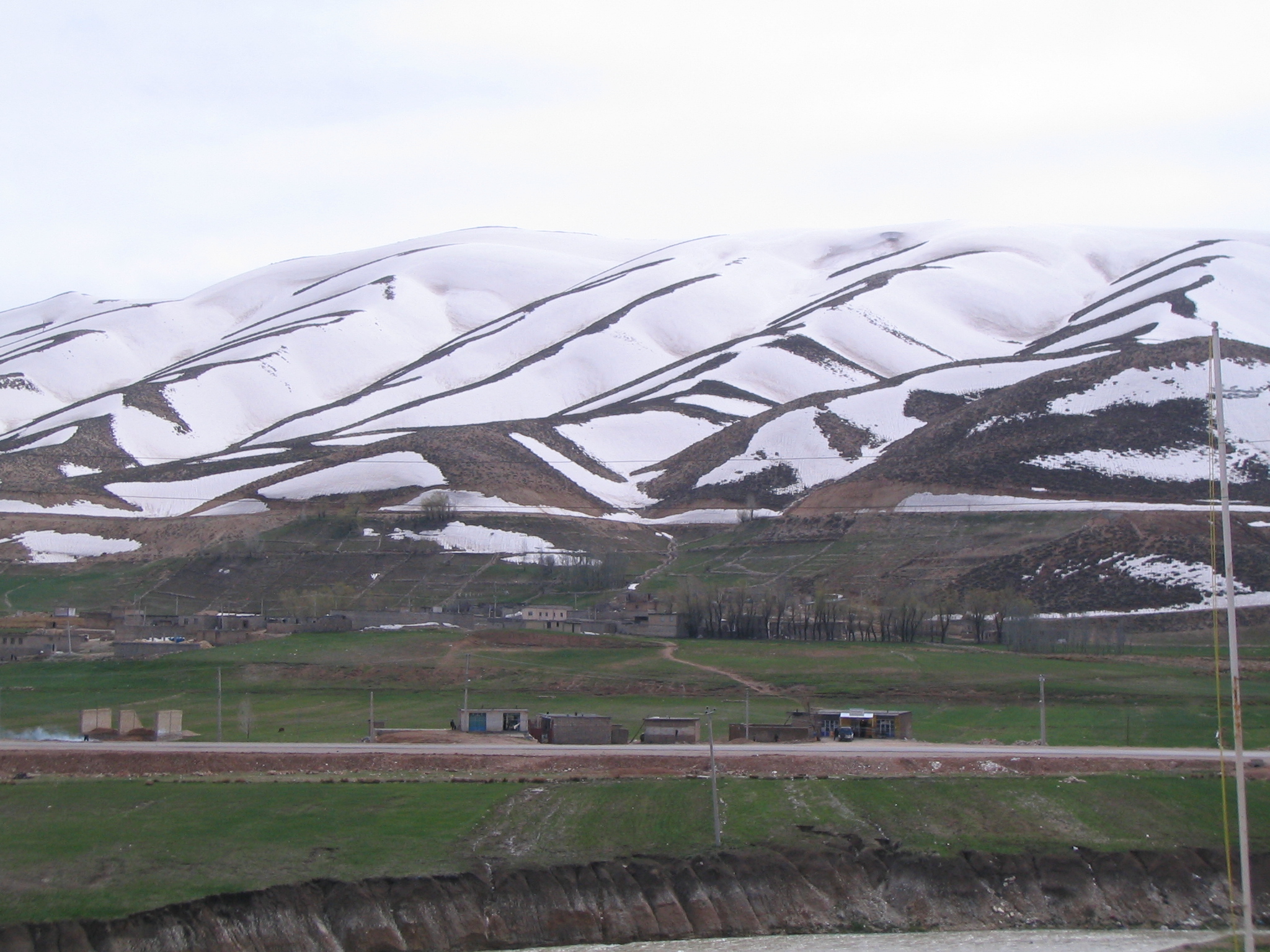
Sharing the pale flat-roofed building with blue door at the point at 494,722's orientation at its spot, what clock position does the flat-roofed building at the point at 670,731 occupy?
The flat-roofed building is roughly at 10 o'clock from the pale flat-roofed building with blue door.

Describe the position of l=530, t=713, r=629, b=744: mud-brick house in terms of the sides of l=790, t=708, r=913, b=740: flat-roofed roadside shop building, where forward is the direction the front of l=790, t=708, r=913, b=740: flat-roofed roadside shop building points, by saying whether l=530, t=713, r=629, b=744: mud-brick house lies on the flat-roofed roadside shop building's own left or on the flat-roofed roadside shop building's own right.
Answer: on the flat-roofed roadside shop building's own right

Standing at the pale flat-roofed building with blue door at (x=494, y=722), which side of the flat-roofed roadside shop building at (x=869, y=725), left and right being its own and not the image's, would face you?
right

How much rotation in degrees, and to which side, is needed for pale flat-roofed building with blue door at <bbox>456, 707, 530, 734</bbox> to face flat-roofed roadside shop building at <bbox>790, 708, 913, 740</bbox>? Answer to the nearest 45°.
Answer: approximately 90° to its left

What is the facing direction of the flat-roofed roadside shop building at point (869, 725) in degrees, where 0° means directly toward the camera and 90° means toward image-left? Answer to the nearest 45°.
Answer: approximately 0°

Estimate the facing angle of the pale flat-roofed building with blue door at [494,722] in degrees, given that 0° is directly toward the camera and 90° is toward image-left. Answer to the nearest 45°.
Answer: approximately 0°

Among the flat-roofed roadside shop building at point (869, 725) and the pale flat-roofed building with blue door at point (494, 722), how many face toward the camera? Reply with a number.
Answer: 2

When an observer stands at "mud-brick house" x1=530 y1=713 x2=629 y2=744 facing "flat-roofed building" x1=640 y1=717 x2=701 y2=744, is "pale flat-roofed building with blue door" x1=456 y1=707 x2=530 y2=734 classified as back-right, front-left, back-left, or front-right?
back-left
